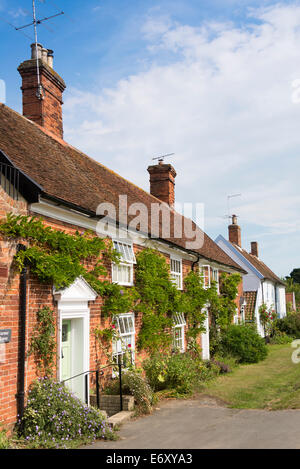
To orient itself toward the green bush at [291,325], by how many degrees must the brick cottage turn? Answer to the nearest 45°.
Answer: approximately 90° to its left

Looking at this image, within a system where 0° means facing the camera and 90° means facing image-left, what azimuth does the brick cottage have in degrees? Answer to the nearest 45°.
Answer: approximately 315°

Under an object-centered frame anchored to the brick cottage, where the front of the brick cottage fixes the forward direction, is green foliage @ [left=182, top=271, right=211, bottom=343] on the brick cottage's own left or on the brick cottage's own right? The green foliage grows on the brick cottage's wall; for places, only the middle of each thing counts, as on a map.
on the brick cottage's own left
